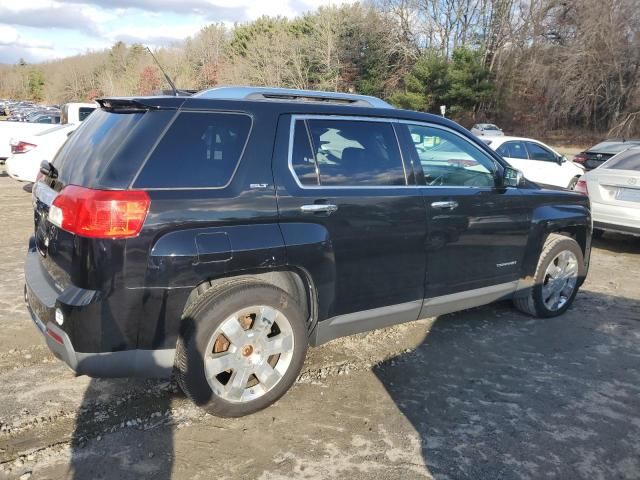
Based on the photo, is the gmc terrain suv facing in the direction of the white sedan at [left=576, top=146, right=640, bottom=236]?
yes

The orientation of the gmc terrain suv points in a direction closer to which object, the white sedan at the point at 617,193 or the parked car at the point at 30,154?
the white sedan

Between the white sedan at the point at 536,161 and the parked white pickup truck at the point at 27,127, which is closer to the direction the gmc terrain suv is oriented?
the white sedan

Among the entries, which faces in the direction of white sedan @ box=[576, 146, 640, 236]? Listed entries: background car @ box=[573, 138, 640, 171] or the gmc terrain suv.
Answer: the gmc terrain suv

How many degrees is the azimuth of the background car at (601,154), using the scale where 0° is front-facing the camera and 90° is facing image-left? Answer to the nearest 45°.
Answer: approximately 225°

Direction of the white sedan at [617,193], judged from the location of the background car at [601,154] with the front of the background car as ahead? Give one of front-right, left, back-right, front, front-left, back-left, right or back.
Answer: back-right

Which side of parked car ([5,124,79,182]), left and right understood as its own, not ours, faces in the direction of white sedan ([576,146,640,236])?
right

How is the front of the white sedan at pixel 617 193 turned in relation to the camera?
facing away from the viewer and to the right of the viewer

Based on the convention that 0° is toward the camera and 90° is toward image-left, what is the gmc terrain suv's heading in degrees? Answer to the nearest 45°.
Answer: approximately 225°

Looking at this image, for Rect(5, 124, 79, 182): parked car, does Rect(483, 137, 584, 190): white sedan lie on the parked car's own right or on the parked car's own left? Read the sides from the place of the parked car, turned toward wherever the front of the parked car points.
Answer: on the parked car's own right

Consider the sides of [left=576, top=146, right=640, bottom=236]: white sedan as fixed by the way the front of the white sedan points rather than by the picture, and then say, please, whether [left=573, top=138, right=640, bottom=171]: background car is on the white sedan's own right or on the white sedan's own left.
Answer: on the white sedan's own left

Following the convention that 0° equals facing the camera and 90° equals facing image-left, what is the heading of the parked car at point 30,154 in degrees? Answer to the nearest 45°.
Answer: approximately 225°
